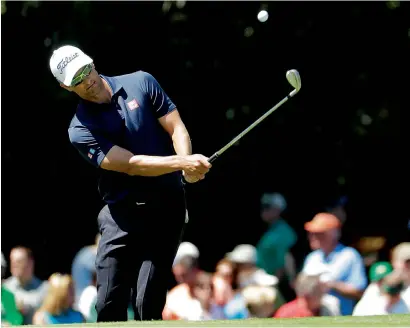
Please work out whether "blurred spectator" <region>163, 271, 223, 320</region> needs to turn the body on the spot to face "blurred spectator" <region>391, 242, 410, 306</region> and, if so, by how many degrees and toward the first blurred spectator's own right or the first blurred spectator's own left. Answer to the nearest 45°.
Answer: approximately 45° to the first blurred spectator's own left

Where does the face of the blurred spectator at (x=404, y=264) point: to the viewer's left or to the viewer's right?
to the viewer's left

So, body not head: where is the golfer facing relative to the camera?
toward the camera

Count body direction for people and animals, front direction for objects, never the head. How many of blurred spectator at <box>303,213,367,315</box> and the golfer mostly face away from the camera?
0

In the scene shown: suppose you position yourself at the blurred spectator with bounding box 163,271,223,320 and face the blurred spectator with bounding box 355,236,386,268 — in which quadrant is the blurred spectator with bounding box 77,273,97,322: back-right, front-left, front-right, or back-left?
back-left

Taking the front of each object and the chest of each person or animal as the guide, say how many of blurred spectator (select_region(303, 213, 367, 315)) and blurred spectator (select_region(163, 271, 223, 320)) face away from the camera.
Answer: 0

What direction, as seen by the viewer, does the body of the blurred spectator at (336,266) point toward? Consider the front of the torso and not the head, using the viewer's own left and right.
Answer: facing the viewer and to the left of the viewer

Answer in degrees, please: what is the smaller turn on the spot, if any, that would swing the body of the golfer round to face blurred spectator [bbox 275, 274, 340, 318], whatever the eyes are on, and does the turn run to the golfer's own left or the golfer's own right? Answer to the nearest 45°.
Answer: approximately 135° to the golfer's own left

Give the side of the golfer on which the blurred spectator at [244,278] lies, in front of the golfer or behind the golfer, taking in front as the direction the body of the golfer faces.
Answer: behind

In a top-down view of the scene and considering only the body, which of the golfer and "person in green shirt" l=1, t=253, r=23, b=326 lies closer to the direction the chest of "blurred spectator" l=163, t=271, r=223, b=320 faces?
the golfer
